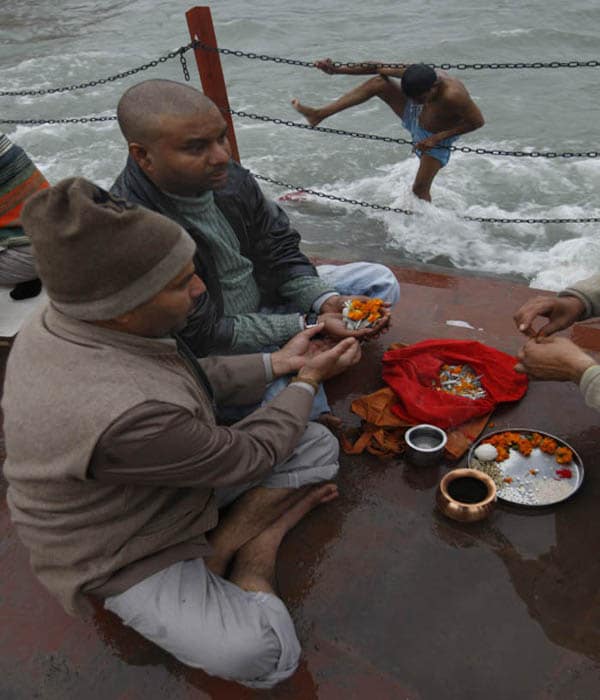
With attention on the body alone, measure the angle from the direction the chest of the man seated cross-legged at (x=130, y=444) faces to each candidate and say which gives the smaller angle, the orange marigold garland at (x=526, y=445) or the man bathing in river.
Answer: the orange marigold garland

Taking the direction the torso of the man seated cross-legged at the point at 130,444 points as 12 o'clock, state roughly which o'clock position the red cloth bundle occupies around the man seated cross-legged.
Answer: The red cloth bundle is roughly at 11 o'clock from the man seated cross-legged.

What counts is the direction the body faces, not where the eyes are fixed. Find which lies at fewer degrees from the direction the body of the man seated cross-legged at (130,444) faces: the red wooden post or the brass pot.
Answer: the brass pot

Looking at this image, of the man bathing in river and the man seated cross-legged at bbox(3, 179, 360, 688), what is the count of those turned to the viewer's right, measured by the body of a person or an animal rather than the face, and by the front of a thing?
1

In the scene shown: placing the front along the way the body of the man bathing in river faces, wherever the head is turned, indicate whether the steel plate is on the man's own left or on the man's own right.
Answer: on the man's own left

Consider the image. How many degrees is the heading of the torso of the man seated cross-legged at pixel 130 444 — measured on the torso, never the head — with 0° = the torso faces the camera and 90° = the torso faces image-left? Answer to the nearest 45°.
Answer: approximately 270°

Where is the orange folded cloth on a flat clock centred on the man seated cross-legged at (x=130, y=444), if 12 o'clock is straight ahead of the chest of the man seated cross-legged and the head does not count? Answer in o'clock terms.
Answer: The orange folded cloth is roughly at 11 o'clock from the man seated cross-legged.

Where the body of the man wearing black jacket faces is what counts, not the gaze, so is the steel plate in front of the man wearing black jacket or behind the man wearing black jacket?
in front

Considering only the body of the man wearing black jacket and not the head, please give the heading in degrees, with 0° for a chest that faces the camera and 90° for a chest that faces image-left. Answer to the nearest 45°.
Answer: approximately 315°

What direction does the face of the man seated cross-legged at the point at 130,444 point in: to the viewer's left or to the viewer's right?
to the viewer's right

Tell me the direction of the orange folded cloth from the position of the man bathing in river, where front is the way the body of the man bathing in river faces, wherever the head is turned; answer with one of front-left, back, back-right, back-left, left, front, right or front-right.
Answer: front-left

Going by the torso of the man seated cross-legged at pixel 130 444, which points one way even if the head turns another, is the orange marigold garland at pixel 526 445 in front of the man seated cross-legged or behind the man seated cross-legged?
in front

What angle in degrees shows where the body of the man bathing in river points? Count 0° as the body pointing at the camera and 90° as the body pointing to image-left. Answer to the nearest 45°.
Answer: approximately 45°
